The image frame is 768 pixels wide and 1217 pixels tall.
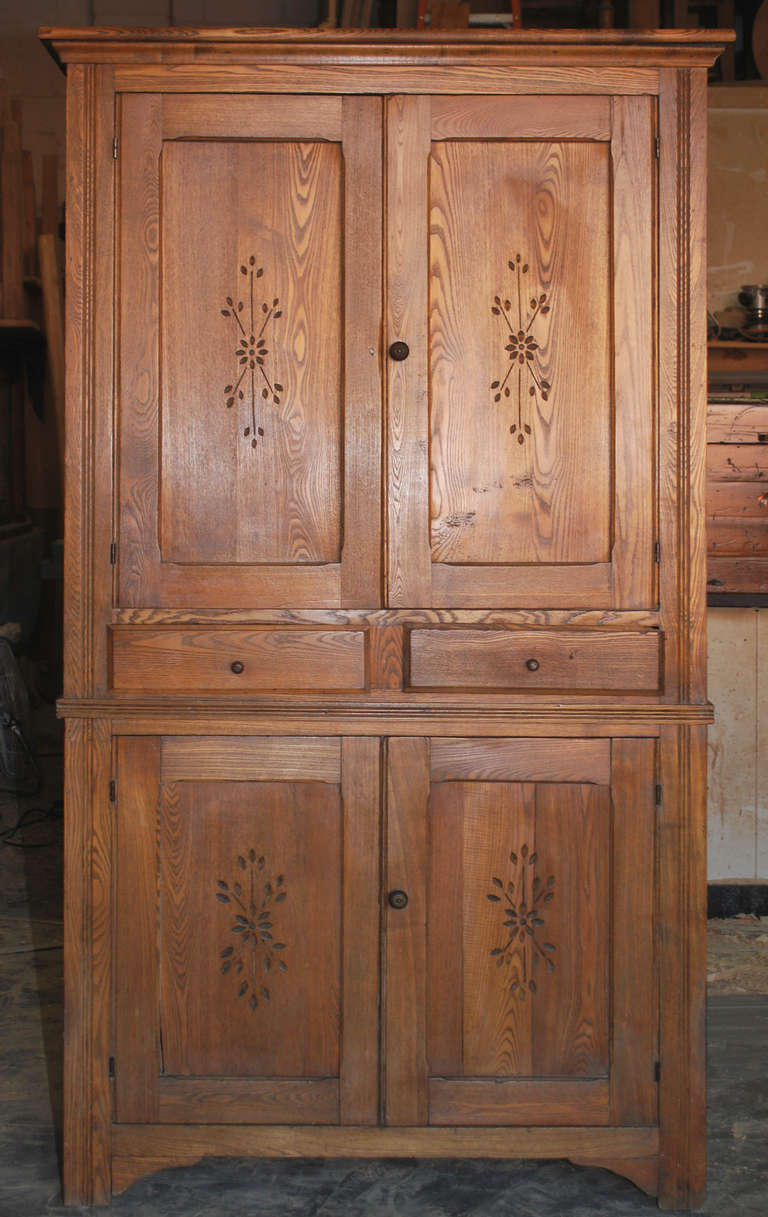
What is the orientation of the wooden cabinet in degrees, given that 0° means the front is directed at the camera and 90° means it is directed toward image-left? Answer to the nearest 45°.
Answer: approximately 0°
